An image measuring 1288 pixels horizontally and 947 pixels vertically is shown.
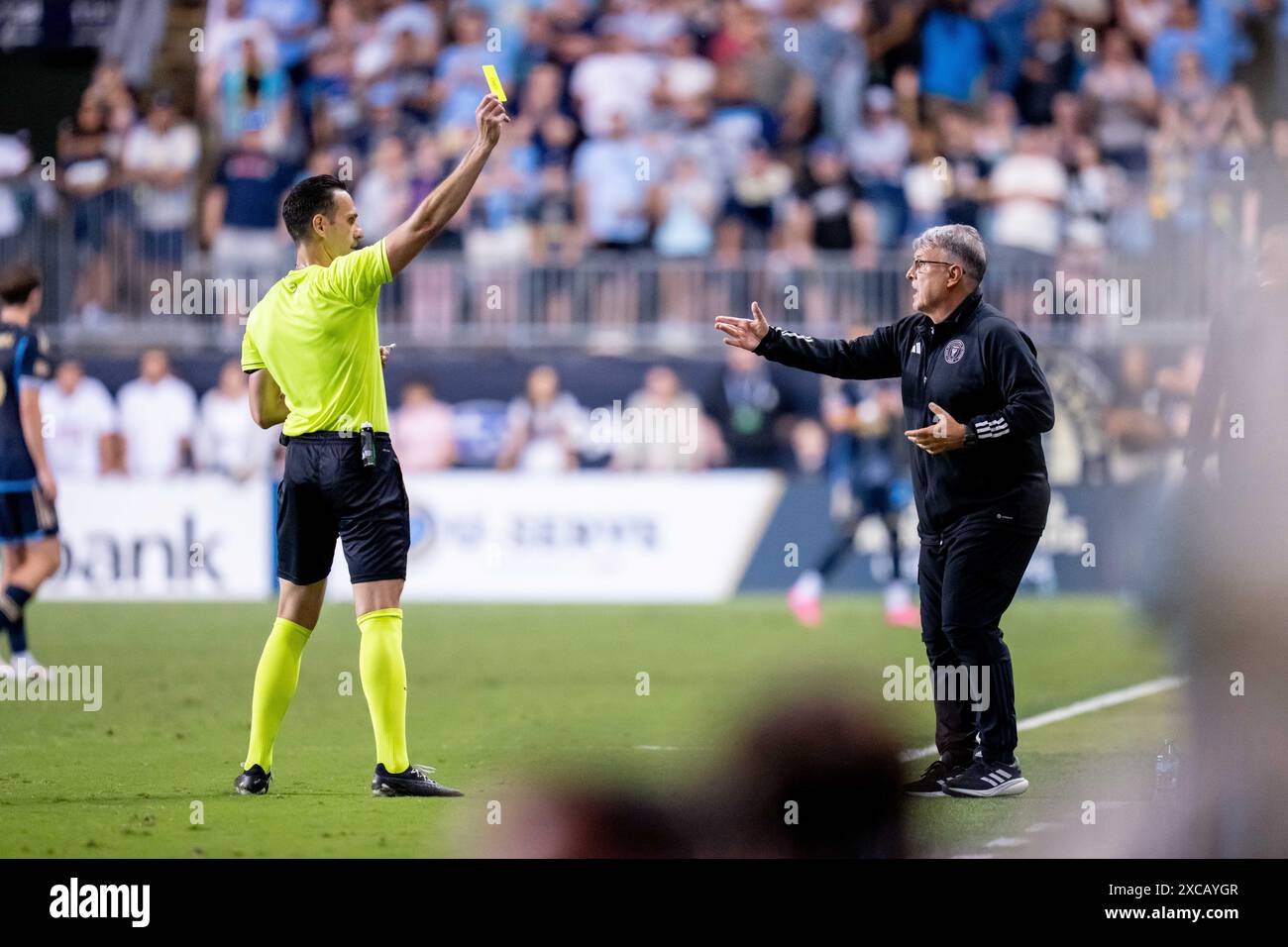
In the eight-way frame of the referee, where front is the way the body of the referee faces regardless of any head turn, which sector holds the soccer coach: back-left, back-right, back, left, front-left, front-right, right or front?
front-right

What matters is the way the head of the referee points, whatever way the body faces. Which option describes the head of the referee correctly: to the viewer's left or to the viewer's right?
to the viewer's right

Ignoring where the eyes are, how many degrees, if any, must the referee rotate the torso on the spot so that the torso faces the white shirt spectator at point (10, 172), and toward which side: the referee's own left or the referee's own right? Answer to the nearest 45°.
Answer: approximately 45° to the referee's own left

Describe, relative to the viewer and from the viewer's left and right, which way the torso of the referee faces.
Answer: facing away from the viewer and to the right of the viewer

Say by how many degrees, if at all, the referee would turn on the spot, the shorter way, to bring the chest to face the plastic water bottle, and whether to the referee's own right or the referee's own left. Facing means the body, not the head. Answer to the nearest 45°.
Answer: approximately 45° to the referee's own right

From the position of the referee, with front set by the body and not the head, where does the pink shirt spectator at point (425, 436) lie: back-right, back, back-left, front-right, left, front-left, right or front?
front-left

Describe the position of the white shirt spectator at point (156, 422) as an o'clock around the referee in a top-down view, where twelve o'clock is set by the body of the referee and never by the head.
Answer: The white shirt spectator is roughly at 10 o'clock from the referee.

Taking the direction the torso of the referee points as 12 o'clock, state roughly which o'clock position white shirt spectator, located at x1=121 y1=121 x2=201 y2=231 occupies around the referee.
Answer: The white shirt spectator is roughly at 10 o'clock from the referee.

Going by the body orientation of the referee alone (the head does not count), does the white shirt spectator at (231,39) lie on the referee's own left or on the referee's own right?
on the referee's own left

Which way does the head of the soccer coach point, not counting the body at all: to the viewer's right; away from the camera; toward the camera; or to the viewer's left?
to the viewer's left
